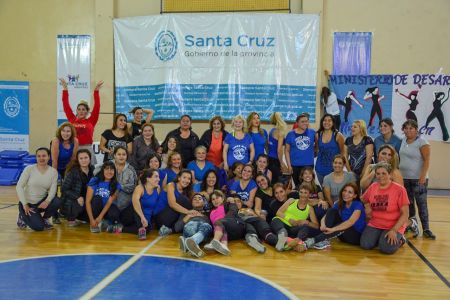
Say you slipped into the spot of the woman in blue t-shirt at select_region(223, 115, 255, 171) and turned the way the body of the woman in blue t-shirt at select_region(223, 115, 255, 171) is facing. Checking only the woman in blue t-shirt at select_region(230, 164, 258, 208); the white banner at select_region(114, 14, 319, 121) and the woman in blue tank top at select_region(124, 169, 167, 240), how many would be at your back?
1

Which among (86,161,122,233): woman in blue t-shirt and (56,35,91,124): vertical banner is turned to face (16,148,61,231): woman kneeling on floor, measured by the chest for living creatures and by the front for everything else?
the vertical banner

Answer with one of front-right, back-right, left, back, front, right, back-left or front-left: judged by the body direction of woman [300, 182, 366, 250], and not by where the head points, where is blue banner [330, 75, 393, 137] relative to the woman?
back-right

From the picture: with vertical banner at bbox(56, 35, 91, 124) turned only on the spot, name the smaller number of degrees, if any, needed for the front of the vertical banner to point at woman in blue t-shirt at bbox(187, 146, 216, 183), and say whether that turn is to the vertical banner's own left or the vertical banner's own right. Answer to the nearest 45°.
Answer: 0° — it already faces them

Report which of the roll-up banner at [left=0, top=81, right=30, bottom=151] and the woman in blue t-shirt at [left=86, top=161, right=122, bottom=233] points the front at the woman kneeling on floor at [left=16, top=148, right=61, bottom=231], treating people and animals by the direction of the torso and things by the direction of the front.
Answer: the roll-up banner

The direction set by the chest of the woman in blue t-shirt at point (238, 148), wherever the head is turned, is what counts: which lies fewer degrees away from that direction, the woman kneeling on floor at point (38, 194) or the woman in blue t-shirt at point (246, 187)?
the woman in blue t-shirt

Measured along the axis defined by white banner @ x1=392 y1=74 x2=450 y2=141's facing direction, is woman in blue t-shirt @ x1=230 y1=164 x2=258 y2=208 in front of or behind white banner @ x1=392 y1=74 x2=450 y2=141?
in front

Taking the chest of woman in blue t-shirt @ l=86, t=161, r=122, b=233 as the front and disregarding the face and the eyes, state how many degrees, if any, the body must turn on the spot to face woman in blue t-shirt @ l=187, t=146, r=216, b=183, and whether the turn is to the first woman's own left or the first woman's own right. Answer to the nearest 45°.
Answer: approximately 90° to the first woman's own left

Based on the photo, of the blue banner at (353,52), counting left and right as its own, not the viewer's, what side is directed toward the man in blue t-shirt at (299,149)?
front
